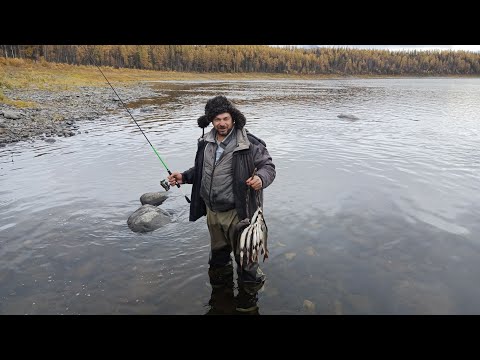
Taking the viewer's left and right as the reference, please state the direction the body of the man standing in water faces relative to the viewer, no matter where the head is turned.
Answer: facing the viewer and to the left of the viewer

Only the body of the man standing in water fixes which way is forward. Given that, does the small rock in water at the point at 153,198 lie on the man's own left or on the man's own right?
on the man's own right

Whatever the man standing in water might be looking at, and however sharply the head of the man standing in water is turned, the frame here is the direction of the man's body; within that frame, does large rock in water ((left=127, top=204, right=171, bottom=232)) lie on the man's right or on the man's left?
on the man's right

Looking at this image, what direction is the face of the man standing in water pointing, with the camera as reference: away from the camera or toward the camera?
toward the camera
